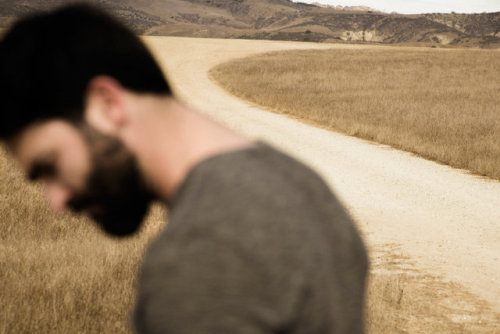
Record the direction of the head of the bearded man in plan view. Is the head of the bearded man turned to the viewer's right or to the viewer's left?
to the viewer's left

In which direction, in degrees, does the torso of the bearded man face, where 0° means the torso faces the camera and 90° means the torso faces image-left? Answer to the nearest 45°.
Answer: approximately 90°
